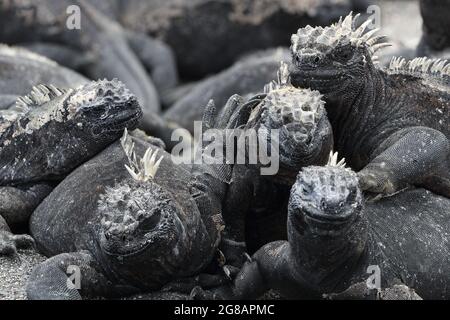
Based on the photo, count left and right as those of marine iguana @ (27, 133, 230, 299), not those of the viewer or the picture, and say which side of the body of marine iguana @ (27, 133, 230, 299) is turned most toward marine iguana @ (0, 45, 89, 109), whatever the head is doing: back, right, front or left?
back

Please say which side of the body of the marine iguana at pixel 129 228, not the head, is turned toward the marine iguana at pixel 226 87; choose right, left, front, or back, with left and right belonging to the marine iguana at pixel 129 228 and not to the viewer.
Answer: back

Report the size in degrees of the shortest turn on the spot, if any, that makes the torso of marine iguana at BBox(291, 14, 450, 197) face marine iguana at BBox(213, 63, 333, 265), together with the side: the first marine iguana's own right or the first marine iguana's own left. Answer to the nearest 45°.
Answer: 0° — it already faces it

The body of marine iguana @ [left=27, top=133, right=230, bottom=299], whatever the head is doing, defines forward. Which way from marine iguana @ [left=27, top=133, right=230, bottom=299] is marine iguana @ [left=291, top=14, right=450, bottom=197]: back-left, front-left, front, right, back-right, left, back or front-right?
left

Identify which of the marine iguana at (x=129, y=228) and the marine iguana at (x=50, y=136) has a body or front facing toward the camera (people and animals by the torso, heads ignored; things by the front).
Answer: the marine iguana at (x=129, y=228)

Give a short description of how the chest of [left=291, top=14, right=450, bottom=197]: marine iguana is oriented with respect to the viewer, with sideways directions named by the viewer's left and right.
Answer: facing the viewer and to the left of the viewer

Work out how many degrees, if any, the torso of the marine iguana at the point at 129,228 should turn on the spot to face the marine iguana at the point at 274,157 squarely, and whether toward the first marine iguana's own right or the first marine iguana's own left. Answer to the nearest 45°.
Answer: approximately 90° to the first marine iguana's own left

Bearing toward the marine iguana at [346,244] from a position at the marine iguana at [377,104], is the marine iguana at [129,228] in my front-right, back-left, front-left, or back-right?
front-right

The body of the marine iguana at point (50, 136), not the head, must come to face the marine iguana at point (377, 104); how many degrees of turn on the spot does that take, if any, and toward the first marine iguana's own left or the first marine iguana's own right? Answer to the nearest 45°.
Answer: approximately 45° to the first marine iguana's own right

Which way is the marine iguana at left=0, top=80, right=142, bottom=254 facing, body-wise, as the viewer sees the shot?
to the viewer's right

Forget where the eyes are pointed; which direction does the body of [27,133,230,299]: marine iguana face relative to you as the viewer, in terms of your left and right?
facing the viewer

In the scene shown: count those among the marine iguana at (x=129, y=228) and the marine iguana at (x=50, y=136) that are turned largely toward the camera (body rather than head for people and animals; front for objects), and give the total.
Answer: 1

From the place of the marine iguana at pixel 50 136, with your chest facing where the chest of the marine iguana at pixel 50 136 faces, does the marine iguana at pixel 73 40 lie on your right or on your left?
on your left
